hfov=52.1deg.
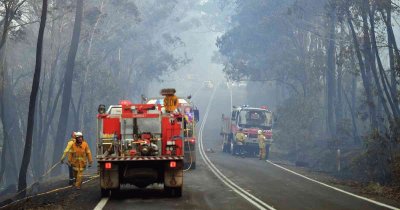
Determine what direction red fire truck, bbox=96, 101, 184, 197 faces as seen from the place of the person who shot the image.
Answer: facing away from the viewer

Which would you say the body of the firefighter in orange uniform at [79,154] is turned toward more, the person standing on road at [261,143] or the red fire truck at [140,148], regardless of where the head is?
the red fire truck

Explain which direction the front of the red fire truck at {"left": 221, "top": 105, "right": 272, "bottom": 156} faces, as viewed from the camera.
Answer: facing the viewer and to the right of the viewer

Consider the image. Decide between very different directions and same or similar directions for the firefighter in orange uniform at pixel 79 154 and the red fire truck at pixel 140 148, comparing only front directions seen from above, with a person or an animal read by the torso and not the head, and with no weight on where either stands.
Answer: very different directions

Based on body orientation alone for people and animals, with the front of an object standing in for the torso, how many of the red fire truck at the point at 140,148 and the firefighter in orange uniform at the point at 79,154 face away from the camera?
1

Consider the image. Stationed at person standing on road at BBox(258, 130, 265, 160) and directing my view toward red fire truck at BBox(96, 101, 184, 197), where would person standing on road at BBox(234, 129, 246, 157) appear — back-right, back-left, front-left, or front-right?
back-right
